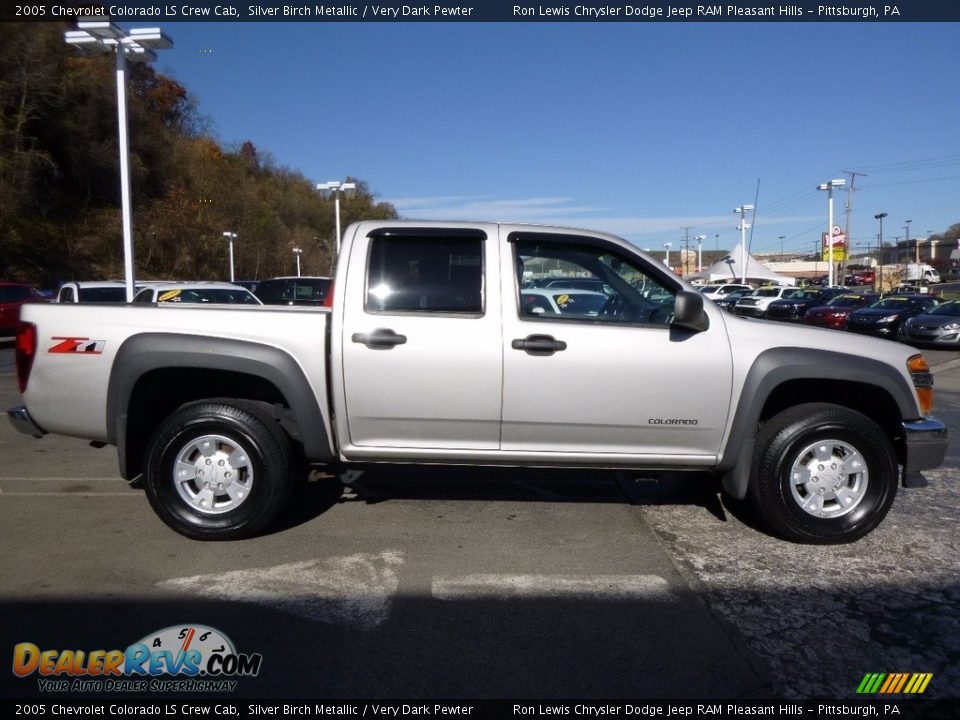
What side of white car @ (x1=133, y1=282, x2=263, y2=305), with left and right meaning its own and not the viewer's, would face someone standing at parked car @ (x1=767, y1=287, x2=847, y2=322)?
left

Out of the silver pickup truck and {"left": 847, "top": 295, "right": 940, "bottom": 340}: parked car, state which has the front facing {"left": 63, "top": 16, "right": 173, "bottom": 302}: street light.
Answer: the parked car

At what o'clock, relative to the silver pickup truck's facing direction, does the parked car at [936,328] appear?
The parked car is roughly at 10 o'clock from the silver pickup truck.

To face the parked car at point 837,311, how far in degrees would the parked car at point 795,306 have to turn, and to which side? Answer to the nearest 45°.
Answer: approximately 45° to its left
